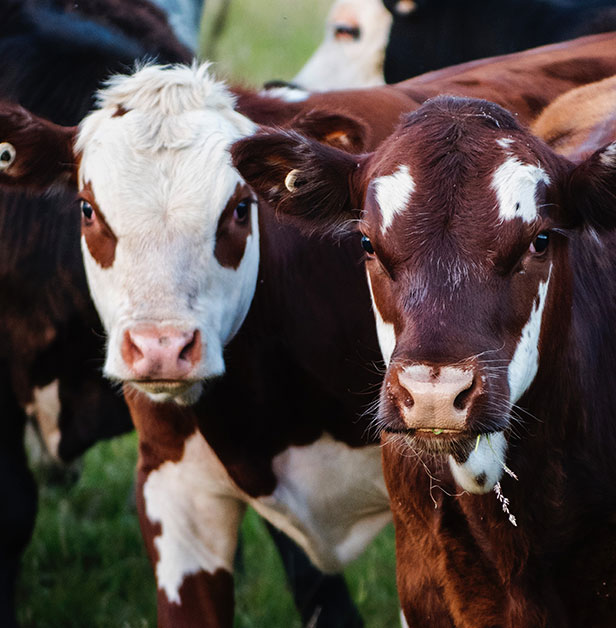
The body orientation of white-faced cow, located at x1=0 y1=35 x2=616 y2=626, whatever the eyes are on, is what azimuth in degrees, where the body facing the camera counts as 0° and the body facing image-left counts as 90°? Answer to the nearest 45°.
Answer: approximately 45°

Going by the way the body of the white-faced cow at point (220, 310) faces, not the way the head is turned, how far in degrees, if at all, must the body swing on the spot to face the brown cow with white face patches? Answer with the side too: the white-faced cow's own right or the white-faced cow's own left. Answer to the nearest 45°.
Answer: approximately 90° to the white-faced cow's own left

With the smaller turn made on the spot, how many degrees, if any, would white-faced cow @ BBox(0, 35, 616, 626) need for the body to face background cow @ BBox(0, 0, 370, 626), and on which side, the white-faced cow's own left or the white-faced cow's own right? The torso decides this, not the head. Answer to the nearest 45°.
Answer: approximately 90° to the white-faced cow's own right
